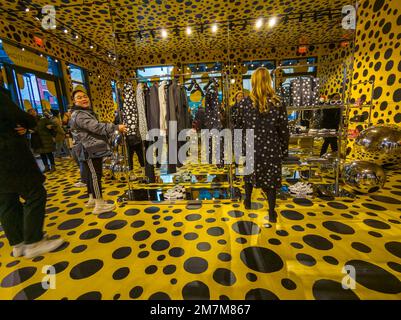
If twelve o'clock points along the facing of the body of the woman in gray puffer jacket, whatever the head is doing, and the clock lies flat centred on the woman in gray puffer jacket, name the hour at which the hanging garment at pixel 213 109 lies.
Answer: The hanging garment is roughly at 12 o'clock from the woman in gray puffer jacket.

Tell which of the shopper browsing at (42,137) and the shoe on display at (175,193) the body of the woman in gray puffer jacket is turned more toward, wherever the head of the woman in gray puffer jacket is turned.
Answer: the shoe on display

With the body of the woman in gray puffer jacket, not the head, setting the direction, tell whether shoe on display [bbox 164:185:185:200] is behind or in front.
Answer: in front

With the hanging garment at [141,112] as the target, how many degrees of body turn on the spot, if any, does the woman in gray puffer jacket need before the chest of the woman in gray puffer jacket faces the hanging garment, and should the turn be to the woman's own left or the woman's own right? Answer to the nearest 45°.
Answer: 0° — they already face it

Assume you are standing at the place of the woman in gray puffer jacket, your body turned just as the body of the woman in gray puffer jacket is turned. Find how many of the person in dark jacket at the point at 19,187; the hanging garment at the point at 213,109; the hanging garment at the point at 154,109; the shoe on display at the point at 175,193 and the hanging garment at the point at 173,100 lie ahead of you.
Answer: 4

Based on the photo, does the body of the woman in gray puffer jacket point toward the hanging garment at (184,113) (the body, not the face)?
yes

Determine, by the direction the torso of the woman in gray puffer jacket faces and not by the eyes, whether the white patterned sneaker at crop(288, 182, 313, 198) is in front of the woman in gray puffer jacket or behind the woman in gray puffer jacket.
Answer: in front

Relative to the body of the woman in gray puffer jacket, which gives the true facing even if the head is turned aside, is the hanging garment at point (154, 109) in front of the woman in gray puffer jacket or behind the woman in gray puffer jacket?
in front

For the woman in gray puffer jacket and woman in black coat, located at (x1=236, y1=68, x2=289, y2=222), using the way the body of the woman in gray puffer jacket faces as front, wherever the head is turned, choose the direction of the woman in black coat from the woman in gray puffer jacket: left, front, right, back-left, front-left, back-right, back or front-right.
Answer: front-right

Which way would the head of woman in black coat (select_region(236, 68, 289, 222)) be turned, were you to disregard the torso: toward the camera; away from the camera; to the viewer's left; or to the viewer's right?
away from the camera

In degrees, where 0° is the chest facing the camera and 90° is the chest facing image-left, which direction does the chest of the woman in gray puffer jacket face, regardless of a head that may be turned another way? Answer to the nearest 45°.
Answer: approximately 270°
